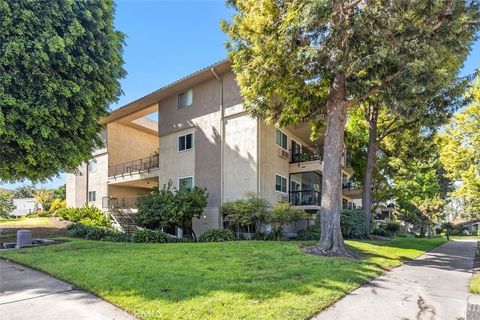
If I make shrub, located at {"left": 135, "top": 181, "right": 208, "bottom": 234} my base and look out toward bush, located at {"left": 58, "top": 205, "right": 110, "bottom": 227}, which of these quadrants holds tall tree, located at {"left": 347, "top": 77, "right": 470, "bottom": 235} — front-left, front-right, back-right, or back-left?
back-right
